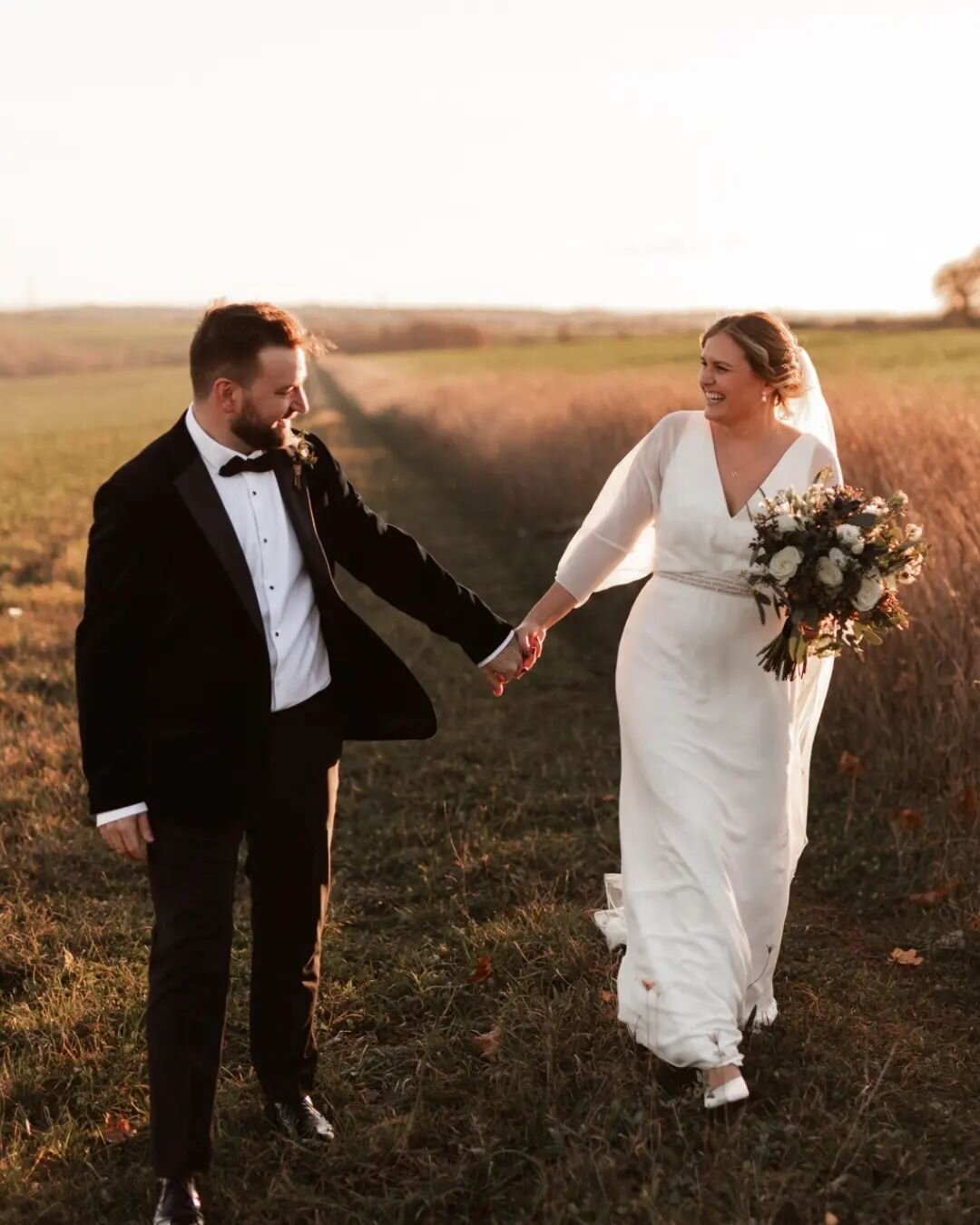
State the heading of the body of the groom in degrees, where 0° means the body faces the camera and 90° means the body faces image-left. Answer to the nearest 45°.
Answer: approximately 315°

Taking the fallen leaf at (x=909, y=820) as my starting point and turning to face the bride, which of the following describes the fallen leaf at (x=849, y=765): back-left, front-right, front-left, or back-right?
back-right

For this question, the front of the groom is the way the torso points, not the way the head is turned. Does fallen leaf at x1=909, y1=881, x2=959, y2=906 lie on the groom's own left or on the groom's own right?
on the groom's own left

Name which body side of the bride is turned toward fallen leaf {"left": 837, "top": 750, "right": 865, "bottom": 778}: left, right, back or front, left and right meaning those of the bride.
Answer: back

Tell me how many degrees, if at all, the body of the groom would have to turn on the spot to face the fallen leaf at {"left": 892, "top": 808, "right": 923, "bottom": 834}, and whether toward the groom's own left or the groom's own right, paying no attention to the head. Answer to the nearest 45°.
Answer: approximately 90° to the groom's own left

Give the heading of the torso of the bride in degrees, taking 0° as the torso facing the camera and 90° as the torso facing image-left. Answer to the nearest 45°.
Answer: approximately 0°

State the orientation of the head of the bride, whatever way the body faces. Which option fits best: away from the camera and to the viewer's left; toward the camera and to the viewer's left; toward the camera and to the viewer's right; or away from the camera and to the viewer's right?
toward the camera and to the viewer's left

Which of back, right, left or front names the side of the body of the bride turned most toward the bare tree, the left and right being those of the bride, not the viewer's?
back

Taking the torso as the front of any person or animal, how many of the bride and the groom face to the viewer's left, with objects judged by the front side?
0
